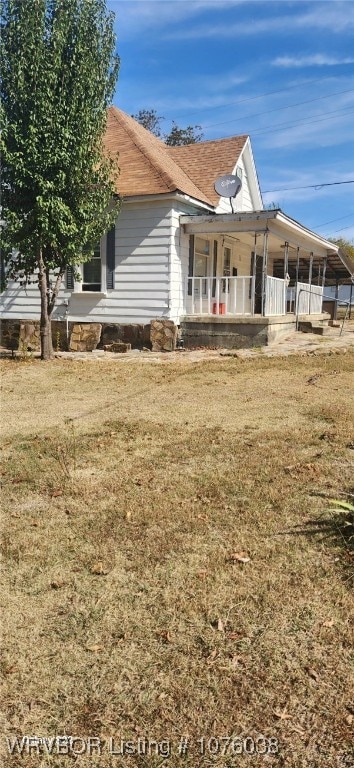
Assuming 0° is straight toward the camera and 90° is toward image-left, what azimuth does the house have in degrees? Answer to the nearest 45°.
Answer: approximately 315°

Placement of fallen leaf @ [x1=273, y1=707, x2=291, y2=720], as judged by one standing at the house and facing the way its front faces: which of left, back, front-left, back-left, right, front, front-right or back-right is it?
front-right

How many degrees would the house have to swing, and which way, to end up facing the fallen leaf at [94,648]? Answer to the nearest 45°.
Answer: approximately 45° to its right

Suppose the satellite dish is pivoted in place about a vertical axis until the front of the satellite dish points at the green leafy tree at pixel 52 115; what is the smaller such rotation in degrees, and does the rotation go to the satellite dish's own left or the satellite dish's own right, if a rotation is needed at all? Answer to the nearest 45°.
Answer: approximately 45° to the satellite dish's own right

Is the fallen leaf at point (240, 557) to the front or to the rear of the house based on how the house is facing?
to the front

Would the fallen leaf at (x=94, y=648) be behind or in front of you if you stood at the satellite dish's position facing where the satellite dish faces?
in front

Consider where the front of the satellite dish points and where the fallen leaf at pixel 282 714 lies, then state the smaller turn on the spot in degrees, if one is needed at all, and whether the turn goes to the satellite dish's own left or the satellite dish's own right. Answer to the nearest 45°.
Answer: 0° — it already faces it

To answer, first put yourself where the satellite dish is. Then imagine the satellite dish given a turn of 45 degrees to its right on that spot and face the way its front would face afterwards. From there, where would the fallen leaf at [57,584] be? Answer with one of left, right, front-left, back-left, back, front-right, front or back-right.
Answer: front-left
